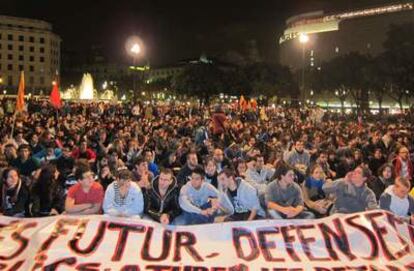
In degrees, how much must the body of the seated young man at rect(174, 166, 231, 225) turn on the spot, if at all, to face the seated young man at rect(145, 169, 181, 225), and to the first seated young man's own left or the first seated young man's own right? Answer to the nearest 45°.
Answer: approximately 90° to the first seated young man's own right

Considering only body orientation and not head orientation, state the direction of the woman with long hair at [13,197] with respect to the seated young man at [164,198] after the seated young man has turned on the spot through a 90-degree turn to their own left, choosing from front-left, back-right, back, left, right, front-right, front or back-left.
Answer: back

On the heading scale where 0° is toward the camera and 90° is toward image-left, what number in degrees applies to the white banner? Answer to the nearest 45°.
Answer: approximately 0°

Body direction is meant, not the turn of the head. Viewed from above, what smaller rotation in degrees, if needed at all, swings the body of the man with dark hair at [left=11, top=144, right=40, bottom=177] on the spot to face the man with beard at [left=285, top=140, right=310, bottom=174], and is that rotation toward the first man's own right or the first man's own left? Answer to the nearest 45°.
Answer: approximately 90° to the first man's own left

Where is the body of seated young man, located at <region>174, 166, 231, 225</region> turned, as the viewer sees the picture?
toward the camera

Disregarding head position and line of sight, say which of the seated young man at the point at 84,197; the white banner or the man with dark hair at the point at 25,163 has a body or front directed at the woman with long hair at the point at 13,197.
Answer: the man with dark hair

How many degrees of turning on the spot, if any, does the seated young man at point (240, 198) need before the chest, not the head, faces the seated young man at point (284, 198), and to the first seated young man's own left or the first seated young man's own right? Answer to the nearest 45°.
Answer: approximately 135° to the first seated young man's own left

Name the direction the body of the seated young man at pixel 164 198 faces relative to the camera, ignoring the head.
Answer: toward the camera

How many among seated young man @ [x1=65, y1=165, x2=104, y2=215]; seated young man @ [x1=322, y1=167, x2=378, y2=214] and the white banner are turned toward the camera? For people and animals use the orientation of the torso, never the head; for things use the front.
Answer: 3

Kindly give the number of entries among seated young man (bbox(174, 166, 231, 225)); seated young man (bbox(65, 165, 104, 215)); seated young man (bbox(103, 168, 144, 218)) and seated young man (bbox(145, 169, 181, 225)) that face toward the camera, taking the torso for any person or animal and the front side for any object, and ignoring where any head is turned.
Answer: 4

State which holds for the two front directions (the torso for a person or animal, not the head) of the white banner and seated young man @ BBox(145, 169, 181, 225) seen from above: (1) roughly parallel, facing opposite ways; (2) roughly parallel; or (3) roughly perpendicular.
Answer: roughly parallel

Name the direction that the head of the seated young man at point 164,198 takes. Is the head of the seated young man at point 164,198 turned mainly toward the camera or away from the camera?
toward the camera

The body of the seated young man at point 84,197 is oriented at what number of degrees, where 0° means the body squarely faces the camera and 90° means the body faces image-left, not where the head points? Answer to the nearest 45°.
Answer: approximately 0°

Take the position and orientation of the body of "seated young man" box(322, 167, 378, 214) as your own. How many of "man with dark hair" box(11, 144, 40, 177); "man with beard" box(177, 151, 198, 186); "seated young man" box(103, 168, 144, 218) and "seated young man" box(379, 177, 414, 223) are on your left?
1

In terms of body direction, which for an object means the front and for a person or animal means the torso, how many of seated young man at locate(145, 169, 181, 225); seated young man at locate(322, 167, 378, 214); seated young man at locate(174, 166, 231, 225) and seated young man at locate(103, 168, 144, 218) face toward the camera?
4

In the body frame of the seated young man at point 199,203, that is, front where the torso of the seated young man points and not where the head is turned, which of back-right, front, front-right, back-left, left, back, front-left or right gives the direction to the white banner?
front
